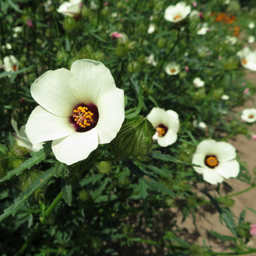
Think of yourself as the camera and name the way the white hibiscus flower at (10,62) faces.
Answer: facing the viewer and to the right of the viewer

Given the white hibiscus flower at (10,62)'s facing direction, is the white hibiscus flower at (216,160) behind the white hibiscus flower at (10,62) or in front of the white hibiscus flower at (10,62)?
in front

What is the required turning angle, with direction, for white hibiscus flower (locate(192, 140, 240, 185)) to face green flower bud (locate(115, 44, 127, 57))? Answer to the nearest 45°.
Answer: approximately 90° to its right

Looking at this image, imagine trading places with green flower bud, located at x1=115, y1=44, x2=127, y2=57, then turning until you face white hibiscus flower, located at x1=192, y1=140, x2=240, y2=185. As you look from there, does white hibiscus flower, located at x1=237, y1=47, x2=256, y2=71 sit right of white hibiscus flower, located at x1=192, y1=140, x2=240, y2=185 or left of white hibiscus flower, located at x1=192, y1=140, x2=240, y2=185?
left

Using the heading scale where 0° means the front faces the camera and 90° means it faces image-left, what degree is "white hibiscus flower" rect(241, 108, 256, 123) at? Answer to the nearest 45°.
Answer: approximately 0°

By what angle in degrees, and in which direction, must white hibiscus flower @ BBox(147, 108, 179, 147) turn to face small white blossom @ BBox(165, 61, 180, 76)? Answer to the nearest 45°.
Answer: approximately 135° to its right

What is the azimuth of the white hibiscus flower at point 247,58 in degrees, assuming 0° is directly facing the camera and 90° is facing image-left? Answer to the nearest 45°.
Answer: approximately 45°

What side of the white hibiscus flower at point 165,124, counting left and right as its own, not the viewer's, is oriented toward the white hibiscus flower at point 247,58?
back
